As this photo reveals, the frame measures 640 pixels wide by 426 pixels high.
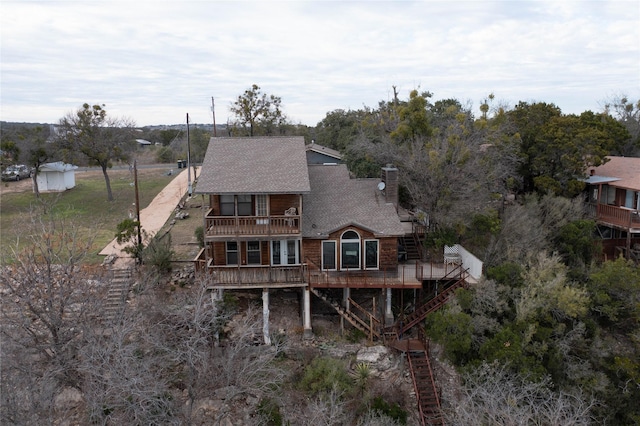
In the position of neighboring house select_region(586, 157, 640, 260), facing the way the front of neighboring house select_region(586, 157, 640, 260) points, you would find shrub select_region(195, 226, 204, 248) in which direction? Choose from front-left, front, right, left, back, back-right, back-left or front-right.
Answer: front

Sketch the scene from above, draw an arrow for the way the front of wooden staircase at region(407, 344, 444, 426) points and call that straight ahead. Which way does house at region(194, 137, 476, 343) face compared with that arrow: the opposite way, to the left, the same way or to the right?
the same way

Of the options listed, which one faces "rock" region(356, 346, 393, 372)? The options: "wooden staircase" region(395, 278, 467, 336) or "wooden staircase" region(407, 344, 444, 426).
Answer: "wooden staircase" region(395, 278, 467, 336)

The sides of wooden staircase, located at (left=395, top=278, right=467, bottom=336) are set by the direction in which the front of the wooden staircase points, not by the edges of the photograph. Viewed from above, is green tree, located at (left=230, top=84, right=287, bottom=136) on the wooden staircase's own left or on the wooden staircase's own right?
on the wooden staircase's own right

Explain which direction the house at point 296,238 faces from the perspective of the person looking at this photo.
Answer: facing the viewer

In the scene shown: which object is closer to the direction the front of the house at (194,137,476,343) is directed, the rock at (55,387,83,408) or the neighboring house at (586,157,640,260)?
the rock

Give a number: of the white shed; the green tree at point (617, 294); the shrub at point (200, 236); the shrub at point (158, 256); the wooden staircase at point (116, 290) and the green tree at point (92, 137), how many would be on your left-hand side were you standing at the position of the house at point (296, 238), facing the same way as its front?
1

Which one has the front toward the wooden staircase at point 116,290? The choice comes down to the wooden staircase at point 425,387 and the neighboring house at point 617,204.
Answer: the neighboring house

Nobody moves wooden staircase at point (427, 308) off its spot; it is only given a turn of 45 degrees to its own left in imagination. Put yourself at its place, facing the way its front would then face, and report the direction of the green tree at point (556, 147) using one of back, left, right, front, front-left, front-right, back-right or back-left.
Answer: back-left

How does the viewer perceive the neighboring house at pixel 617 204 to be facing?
facing the viewer and to the left of the viewer

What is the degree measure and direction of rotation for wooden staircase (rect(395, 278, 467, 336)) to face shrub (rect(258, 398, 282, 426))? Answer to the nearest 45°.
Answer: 0° — it already faces it

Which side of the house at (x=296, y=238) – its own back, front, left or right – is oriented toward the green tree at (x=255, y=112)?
back

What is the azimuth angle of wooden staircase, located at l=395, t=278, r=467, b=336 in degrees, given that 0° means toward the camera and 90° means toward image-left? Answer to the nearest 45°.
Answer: approximately 45°

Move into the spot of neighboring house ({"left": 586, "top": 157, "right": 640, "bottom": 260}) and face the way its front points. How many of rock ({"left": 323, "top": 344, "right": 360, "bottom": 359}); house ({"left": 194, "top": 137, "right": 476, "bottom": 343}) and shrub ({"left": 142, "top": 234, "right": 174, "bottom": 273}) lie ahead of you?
3

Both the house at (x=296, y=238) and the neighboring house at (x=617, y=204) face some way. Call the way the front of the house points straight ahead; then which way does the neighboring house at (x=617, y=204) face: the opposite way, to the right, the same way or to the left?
to the right

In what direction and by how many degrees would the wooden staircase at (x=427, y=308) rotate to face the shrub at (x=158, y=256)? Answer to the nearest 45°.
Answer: approximately 45° to its right

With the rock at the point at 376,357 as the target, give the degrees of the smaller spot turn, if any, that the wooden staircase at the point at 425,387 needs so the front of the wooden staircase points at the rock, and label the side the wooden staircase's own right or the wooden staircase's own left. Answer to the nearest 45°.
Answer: approximately 90° to the wooden staircase's own right

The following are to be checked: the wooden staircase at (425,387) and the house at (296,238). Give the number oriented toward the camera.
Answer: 2
